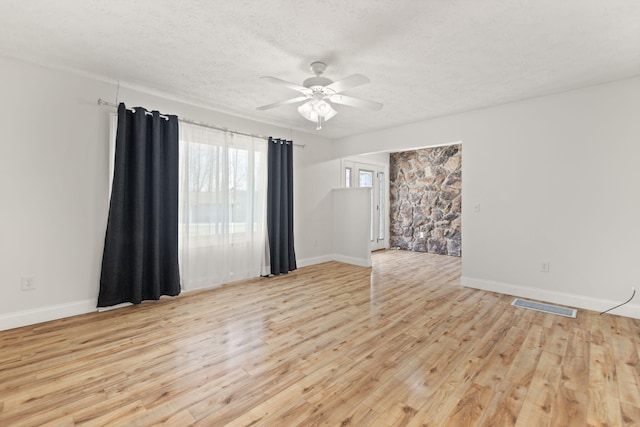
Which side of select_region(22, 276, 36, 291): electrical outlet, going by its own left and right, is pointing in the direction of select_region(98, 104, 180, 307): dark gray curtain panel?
left
